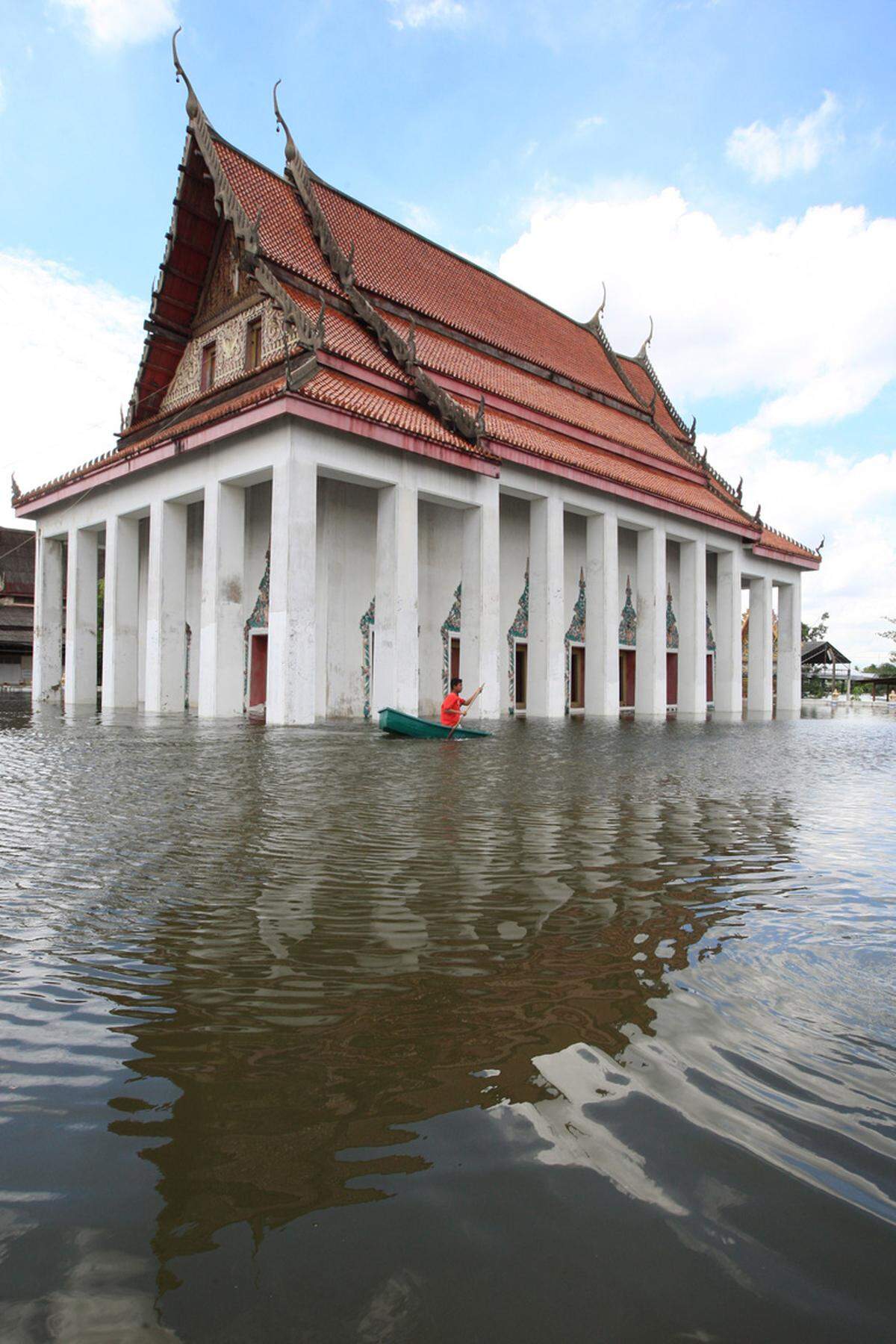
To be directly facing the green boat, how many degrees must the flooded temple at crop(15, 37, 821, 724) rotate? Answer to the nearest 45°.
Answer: approximately 45° to its left

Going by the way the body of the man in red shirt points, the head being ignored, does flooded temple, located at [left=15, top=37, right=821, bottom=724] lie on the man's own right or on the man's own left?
on the man's own left

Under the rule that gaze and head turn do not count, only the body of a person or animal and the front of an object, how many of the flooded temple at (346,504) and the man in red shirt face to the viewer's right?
1

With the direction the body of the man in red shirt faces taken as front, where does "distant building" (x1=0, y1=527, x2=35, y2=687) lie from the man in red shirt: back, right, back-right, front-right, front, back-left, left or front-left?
back-left

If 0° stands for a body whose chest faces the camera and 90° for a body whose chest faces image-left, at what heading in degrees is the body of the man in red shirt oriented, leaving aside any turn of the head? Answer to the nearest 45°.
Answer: approximately 270°

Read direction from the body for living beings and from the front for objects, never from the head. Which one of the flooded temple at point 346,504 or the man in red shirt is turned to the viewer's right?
the man in red shirt
